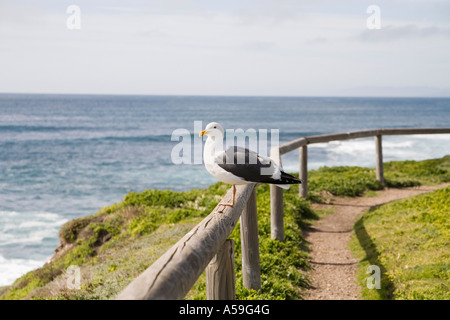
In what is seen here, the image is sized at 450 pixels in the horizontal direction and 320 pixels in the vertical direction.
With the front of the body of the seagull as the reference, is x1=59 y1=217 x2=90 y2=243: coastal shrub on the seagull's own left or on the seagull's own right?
on the seagull's own right

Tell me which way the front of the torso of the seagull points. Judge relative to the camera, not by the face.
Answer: to the viewer's left
